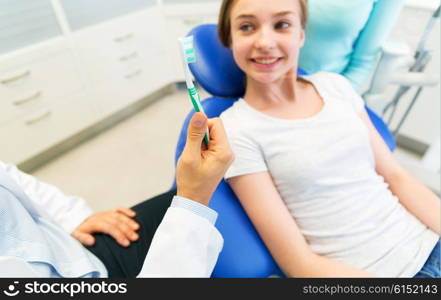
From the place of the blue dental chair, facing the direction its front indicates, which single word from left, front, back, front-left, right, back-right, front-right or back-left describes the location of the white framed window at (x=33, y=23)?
back

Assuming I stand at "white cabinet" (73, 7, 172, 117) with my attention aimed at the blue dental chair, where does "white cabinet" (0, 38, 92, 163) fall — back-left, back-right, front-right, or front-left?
front-right

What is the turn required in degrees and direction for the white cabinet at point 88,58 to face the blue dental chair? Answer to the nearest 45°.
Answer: approximately 45° to its right

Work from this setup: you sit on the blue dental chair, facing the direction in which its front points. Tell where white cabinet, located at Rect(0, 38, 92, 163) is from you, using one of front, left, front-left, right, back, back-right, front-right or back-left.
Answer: back

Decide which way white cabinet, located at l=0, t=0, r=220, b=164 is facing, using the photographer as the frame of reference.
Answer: facing the viewer and to the right of the viewer

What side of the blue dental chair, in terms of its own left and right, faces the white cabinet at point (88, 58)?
back

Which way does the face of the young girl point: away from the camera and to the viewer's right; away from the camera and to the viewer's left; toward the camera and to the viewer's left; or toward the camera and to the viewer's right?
toward the camera and to the viewer's left

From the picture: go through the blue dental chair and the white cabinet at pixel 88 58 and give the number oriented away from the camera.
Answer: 0

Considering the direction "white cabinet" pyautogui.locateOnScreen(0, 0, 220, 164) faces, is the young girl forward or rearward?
forward
